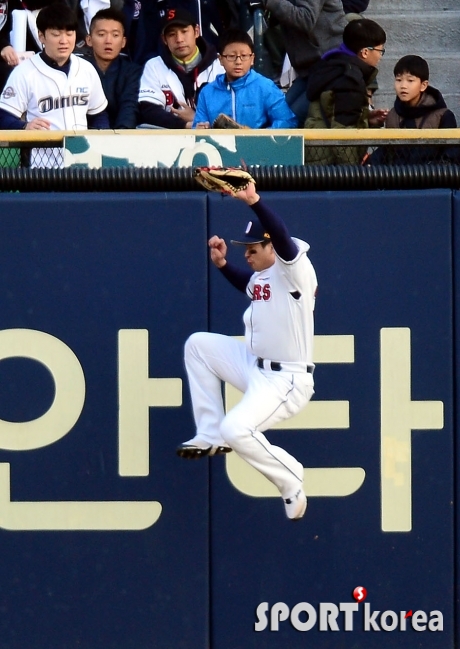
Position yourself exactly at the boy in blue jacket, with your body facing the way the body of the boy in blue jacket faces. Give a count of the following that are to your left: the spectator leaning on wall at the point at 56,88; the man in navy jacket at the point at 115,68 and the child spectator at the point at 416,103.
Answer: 1

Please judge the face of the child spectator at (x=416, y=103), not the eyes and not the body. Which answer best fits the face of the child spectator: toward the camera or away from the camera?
toward the camera

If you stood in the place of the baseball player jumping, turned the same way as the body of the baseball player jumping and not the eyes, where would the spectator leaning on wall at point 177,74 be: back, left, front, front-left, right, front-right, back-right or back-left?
back-right

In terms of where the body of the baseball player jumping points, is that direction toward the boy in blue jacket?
no

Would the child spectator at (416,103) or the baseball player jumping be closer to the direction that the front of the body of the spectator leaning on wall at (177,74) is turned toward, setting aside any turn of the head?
the baseball player jumping

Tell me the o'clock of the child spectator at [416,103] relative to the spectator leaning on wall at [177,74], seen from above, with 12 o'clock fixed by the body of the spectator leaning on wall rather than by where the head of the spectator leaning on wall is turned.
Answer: The child spectator is roughly at 10 o'clock from the spectator leaning on wall.

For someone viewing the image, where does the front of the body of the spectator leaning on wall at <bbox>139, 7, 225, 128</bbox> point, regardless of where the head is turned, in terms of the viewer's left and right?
facing the viewer

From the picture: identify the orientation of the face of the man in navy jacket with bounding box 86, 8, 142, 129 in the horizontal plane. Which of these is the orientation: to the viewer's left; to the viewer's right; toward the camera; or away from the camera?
toward the camera

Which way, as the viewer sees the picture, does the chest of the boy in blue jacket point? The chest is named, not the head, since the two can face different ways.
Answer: toward the camera

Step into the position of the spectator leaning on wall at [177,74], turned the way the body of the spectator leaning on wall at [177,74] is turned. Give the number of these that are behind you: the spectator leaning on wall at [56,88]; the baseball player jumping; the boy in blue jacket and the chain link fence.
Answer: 0
